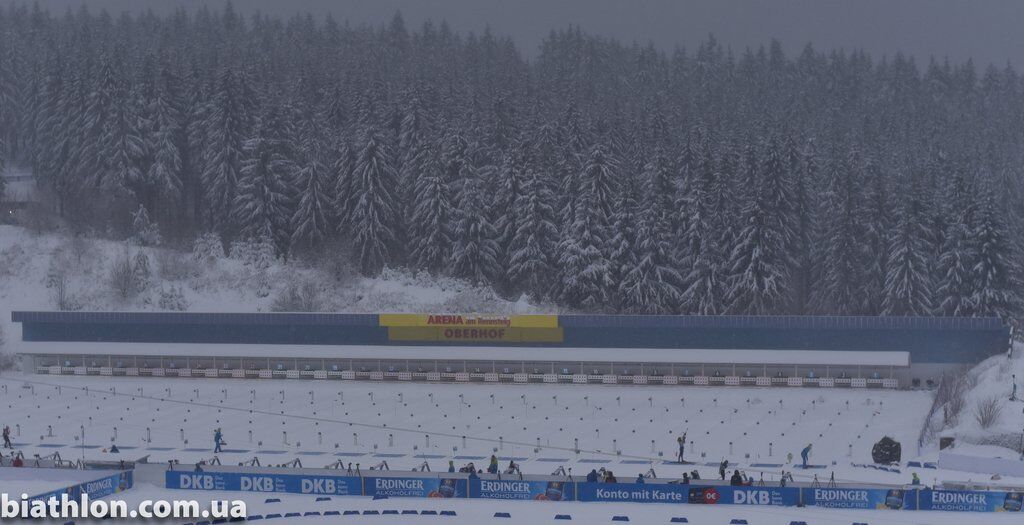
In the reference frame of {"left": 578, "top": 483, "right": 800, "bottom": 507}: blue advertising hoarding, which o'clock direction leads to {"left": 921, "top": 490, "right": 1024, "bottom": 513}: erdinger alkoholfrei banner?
The erdinger alkoholfrei banner is roughly at 9 o'clock from the blue advertising hoarding.

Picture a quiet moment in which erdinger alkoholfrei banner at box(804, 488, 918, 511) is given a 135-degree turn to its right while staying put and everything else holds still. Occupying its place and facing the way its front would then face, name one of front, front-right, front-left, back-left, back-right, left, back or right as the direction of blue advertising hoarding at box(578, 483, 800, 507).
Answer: front-left

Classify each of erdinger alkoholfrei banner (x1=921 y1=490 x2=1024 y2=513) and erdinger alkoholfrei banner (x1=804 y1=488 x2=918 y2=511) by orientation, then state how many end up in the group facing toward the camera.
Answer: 2

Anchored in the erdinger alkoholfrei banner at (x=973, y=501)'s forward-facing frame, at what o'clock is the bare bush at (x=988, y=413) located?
The bare bush is roughly at 6 o'clock from the erdinger alkoholfrei banner.

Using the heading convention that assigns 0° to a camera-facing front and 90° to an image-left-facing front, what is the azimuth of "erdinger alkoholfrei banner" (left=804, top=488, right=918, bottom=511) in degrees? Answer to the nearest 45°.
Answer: approximately 0°

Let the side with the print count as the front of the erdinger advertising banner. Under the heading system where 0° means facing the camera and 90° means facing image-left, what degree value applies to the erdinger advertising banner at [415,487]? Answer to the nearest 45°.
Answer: approximately 0°

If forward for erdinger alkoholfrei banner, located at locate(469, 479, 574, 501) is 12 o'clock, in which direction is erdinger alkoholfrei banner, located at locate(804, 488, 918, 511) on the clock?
erdinger alkoholfrei banner, located at locate(804, 488, 918, 511) is roughly at 9 o'clock from erdinger alkoholfrei banner, located at locate(469, 479, 574, 501).

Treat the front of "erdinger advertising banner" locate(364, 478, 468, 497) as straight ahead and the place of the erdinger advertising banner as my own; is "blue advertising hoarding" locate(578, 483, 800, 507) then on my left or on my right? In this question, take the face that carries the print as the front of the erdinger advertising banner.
on my left

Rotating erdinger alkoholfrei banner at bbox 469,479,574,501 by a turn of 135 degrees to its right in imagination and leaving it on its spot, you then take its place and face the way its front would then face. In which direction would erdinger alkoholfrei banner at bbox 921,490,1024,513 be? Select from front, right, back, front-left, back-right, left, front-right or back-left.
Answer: back-right
